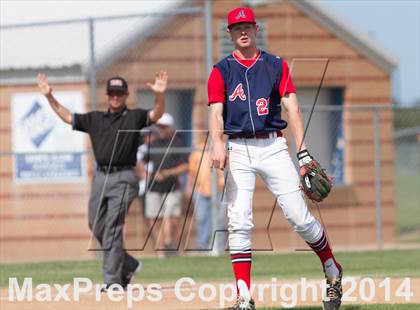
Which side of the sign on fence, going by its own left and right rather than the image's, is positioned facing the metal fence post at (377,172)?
left

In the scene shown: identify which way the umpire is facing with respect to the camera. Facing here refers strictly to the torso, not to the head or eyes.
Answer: toward the camera

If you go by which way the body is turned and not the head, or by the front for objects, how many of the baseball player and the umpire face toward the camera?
2

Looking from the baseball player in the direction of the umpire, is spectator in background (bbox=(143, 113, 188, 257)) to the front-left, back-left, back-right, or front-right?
front-right

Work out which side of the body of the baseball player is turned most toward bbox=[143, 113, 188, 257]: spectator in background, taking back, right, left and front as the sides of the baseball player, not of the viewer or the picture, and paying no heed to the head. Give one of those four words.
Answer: back

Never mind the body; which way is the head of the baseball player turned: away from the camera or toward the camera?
toward the camera

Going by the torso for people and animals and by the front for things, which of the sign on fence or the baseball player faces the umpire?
the sign on fence

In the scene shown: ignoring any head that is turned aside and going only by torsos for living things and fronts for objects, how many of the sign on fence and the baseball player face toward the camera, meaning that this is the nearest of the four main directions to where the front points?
2

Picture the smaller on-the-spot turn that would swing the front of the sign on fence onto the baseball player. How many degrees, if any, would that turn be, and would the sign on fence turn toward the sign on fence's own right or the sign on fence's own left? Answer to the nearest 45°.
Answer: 0° — it already faces them

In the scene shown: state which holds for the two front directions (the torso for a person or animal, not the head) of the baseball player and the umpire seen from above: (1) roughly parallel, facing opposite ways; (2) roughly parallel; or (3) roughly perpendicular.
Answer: roughly parallel

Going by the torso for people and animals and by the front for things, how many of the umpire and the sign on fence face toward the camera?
2

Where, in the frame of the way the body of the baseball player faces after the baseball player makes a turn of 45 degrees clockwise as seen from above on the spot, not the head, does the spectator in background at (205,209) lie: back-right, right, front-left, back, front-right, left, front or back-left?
back-right
